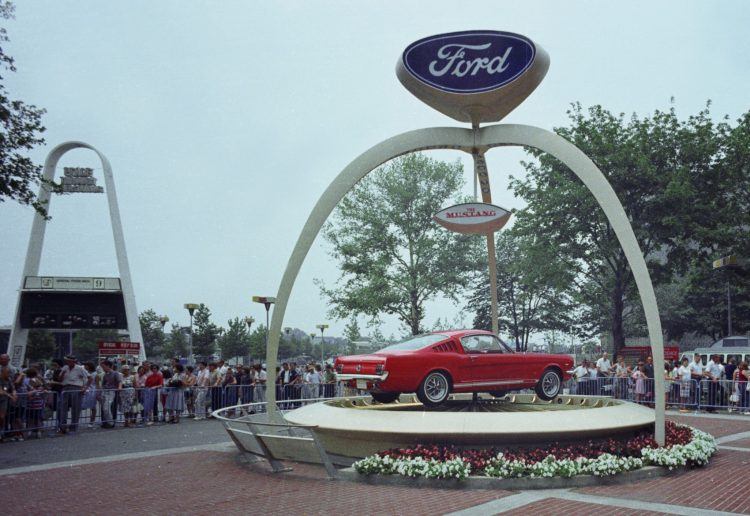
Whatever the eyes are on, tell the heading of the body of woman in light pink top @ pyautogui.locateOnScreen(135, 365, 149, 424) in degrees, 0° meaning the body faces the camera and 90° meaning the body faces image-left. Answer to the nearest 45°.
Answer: approximately 0°

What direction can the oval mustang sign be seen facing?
toward the camera

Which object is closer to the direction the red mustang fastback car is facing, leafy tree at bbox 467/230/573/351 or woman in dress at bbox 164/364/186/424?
the leafy tree

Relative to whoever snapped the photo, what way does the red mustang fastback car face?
facing away from the viewer and to the right of the viewer

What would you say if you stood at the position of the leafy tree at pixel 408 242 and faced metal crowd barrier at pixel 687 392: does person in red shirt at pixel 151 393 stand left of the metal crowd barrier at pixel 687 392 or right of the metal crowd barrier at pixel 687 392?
right

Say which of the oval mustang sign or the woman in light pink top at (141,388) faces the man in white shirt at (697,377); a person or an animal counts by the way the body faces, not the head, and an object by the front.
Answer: the woman in light pink top

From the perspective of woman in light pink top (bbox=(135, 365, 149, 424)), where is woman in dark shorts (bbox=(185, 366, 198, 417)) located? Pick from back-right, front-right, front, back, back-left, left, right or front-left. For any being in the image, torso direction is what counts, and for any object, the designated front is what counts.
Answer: front-left

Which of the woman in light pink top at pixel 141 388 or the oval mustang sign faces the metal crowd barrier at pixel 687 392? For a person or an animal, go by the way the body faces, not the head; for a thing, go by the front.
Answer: the woman in light pink top

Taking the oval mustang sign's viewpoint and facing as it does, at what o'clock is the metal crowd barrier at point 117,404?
The metal crowd barrier is roughly at 4 o'clock from the oval mustang sign.

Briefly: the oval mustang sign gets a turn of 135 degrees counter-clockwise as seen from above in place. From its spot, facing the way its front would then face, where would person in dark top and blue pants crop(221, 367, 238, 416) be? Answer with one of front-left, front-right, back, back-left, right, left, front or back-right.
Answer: left
